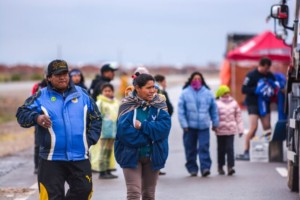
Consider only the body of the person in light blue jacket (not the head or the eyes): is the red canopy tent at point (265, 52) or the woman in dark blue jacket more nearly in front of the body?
the woman in dark blue jacket

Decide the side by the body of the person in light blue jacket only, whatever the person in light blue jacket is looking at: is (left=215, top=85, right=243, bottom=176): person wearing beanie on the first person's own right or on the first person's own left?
on the first person's own left

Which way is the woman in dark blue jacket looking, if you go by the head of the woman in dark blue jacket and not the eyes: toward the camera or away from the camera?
toward the camera

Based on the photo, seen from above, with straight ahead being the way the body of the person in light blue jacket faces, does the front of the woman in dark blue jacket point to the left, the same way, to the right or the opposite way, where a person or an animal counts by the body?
the same way

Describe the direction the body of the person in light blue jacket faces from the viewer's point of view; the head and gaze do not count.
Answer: toward the camera

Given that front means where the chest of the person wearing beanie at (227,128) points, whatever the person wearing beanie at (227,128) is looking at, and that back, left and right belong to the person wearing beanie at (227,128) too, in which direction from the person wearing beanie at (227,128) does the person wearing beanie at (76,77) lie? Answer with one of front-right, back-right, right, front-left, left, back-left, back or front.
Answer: right

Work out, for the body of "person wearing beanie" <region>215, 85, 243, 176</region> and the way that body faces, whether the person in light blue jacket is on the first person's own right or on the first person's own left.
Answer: on the first person's own right

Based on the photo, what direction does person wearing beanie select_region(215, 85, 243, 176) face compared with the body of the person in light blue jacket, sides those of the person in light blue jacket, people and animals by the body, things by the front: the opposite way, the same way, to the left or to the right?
the same way

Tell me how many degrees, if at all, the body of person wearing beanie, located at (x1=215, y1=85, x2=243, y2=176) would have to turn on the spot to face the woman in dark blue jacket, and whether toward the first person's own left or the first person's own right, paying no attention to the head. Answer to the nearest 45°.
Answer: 0° — they already face them
